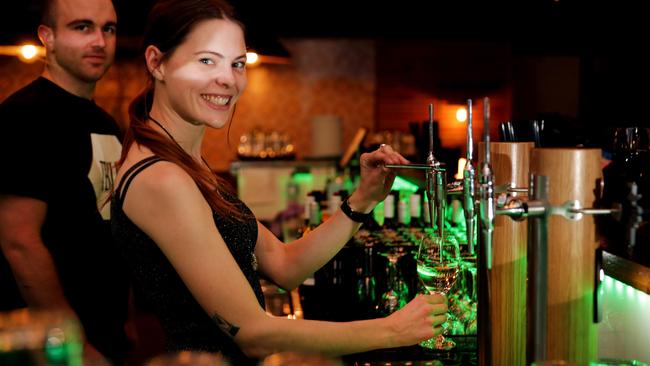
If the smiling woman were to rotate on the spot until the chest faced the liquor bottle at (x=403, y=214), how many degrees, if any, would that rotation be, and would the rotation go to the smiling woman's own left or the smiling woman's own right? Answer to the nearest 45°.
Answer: approximately 45° to the smiling woman's own left

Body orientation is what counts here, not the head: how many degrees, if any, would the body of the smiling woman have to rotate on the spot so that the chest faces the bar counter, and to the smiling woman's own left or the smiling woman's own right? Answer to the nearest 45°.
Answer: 0° — they already face it

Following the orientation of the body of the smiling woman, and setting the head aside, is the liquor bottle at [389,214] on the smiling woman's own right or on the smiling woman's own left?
on the smiling woman's own left

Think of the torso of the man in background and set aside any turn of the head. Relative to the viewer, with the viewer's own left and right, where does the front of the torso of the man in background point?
facing the viewer and to the right of the viewer

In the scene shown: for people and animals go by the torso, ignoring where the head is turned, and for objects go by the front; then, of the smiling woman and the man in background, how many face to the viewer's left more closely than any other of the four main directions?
0

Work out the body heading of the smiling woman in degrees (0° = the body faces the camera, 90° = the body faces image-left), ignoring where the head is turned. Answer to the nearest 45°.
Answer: approximately 270°

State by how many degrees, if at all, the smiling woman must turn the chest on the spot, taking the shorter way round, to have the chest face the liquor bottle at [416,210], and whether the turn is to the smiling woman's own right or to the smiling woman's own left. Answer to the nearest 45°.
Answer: approximately 45° to the smiling woman's own left

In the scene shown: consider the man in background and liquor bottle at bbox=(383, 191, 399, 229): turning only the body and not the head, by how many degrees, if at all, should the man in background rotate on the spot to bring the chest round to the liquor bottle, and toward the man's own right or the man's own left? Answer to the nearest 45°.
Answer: approximately 45° to the man's own left

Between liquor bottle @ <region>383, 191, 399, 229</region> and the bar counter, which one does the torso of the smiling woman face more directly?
the bar counter
